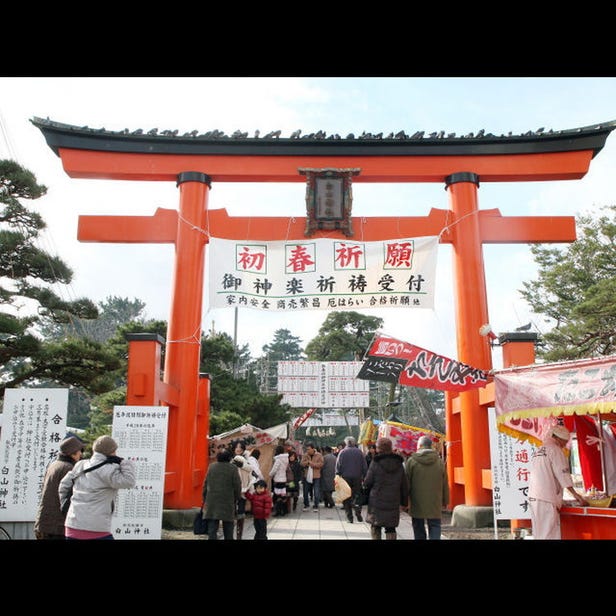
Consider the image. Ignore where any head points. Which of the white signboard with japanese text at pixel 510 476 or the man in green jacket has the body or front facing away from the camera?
the man in green jacket

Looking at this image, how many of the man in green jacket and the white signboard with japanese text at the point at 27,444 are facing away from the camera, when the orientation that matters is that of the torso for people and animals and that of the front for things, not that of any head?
1

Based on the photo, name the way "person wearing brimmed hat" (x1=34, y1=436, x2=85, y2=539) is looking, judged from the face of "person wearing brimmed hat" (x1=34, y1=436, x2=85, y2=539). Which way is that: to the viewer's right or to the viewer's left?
to the viewer's right

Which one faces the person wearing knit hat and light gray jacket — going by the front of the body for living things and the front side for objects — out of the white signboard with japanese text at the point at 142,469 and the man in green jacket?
the white signboard with japanese text

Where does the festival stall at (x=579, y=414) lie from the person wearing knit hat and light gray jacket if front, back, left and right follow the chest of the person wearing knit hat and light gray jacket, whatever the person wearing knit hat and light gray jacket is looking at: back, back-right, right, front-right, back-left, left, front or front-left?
front-right

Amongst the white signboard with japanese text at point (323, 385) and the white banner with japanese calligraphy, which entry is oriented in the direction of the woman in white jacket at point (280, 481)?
the white signboard with japanese text

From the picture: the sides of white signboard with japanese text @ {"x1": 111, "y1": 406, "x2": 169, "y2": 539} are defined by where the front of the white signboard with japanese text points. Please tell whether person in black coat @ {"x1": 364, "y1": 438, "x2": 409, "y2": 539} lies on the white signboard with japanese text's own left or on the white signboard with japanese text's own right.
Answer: on the white signboard with japanese text's own left
